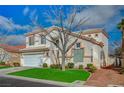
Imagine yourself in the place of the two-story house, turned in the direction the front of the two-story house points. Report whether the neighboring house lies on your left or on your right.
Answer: on your right

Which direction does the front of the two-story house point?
toward the camera
